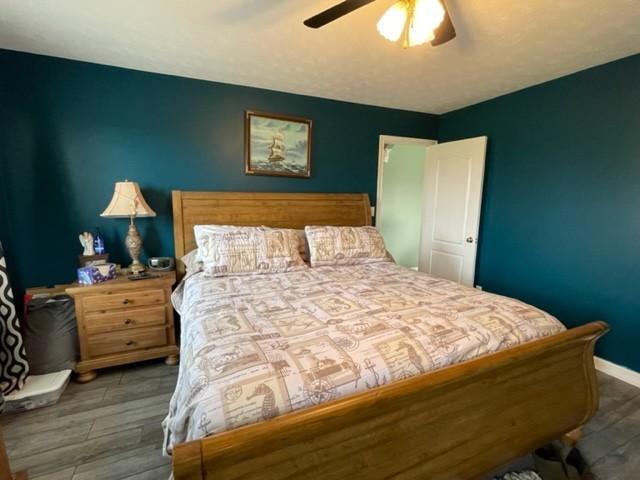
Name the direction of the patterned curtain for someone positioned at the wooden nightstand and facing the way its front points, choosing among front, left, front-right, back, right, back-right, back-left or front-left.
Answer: right

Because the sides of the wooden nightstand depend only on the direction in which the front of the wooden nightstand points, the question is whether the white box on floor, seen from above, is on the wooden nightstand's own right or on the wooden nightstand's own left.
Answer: on the wooden nightstand's own right

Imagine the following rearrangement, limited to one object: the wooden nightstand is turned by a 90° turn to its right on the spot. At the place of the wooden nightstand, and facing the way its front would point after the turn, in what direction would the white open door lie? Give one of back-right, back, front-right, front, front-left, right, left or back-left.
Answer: back

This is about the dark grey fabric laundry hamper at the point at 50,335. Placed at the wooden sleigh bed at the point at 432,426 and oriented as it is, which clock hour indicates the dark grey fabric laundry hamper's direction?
The dark grey fabric laundry hamper is roughly at 5 o'clock from the wooden sleigh bed.

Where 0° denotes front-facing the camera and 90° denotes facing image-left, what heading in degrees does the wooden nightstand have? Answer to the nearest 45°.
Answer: approximately 0°

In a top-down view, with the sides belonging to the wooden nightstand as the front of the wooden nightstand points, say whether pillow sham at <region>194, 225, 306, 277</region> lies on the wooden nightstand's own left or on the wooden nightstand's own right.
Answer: on the wooden nightstand's own left

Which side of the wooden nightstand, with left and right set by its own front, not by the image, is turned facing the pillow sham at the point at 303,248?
left

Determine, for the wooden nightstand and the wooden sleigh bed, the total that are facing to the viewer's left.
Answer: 0

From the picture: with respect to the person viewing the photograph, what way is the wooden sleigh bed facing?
facing the viewer and to the right of the viewer

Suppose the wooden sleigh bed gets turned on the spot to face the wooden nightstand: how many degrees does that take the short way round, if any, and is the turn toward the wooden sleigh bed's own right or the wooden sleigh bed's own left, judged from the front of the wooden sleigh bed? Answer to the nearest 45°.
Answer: approximately 135° to the wooden sleigh bed's own right
